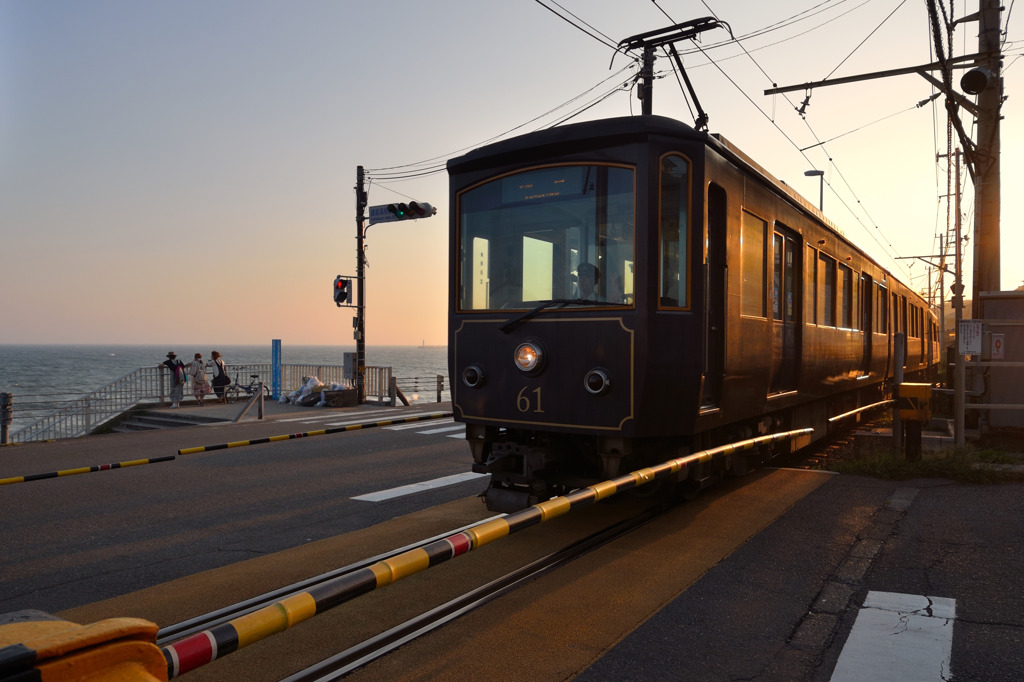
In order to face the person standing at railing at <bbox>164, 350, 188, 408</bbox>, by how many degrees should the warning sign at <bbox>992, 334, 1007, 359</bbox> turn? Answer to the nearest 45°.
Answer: approximately 90° to its right

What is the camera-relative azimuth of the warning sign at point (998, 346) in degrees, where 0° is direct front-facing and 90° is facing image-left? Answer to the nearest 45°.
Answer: approximately 0°

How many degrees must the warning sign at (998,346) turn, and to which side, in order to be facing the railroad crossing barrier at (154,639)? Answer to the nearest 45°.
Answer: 0° — it already faces it

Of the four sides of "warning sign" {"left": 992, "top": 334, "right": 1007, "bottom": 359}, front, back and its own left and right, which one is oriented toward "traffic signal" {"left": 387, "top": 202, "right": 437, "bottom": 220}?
right

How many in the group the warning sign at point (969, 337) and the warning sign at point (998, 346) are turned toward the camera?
2

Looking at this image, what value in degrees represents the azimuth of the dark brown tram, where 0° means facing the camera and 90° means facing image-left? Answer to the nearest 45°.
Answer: approximately 45°

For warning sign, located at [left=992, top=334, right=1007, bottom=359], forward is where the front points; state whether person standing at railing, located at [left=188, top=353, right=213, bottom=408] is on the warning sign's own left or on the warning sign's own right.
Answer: on the warning sign's own right

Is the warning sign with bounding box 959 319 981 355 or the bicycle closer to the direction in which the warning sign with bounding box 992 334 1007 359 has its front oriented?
the warning sign
